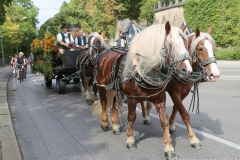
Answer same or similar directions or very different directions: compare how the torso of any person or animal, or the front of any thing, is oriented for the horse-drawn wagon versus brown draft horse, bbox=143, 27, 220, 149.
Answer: same or similar directions

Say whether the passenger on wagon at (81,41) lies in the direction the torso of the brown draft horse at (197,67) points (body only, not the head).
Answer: no

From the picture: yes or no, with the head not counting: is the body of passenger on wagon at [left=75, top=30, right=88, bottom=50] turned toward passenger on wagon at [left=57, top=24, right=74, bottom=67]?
no

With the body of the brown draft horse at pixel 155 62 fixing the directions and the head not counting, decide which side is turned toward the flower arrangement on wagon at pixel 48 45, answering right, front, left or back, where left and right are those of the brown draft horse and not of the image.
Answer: back

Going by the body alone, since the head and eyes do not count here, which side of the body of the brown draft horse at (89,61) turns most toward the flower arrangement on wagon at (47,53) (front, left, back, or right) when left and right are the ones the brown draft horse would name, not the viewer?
back

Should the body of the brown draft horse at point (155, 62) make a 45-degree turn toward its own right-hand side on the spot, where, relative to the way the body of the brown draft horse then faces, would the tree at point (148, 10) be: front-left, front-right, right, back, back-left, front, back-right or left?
back

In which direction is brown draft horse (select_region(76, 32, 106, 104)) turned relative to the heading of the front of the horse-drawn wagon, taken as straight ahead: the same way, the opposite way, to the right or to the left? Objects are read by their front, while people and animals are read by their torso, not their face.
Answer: the same way

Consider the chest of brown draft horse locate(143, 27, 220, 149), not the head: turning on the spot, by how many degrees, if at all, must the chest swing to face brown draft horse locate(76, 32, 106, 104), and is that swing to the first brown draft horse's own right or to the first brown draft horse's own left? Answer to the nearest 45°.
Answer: approximately 180°

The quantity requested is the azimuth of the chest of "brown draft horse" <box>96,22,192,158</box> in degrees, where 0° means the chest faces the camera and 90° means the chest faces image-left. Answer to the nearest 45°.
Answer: approximately 315°

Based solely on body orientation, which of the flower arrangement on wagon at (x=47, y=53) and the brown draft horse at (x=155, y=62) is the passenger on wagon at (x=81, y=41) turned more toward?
the brown draft horse

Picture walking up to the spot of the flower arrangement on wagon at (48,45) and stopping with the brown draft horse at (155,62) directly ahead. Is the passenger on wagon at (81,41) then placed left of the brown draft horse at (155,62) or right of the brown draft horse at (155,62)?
left

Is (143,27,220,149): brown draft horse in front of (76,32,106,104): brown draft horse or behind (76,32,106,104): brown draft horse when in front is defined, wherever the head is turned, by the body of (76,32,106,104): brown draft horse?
in front

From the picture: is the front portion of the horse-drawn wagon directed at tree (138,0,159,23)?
no

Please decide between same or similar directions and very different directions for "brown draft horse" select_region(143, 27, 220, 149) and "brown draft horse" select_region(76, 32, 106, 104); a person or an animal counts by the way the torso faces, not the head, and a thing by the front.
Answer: same or similar directions

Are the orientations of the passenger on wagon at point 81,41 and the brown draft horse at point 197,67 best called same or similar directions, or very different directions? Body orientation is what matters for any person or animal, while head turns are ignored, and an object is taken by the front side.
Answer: same or similar directions

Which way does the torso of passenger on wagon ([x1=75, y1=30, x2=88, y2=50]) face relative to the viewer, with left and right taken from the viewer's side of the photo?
facing the viewer and to the right of the viewer

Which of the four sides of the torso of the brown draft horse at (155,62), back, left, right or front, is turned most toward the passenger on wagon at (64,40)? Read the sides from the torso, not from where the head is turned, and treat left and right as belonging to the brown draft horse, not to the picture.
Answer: back

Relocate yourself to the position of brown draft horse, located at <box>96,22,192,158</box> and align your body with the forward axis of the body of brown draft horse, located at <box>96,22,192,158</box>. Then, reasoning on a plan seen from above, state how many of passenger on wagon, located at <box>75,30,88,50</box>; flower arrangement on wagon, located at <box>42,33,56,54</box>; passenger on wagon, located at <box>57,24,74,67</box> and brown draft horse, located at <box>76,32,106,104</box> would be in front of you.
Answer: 0

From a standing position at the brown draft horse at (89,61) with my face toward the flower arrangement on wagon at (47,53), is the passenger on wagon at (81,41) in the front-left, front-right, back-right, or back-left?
front-right

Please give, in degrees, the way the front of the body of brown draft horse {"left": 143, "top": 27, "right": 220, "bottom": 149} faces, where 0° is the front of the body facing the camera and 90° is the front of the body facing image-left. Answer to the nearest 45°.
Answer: approximately 315°

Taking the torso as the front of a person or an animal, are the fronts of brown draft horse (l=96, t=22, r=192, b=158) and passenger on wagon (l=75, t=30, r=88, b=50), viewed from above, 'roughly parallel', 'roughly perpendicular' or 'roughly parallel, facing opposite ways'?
roughly parallel

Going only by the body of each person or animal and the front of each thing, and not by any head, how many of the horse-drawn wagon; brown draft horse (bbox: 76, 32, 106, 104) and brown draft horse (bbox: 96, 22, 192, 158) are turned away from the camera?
0
